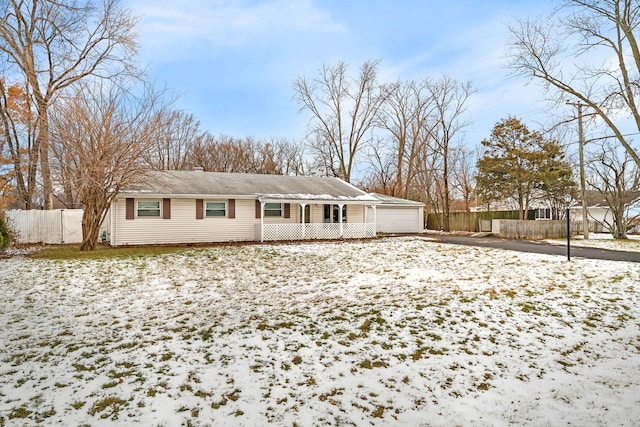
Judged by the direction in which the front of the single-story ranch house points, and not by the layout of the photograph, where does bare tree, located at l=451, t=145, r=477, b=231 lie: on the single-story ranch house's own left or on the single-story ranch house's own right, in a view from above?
on the single-story ranch house's own left

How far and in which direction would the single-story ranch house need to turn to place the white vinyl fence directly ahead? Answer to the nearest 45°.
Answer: approximately 90° to its right

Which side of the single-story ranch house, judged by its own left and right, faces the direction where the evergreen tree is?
left

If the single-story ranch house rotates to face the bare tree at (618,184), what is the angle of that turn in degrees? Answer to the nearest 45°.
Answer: approximately 90° to its left

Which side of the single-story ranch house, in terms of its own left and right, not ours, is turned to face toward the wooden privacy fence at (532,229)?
left

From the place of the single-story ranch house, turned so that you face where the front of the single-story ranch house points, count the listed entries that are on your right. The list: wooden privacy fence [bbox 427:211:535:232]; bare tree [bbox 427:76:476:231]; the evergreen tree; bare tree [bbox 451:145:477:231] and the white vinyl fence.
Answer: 1

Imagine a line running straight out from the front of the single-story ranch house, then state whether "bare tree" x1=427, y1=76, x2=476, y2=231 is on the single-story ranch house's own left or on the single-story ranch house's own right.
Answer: on the single-story ranch house's own left

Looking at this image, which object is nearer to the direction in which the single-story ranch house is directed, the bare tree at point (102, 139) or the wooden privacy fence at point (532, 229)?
the bare tree

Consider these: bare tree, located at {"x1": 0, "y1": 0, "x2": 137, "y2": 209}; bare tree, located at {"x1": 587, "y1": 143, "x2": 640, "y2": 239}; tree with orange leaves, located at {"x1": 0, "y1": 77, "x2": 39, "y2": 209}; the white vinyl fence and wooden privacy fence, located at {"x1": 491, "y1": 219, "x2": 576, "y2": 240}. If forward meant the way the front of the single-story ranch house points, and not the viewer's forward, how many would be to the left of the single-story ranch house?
2

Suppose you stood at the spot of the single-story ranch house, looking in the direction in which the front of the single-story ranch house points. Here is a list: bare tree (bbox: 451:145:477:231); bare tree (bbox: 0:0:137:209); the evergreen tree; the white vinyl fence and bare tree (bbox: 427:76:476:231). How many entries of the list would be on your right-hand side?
2

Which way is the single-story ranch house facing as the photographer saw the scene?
facing the viewer

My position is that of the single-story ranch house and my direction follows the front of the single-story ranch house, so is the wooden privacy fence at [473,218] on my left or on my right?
on my left

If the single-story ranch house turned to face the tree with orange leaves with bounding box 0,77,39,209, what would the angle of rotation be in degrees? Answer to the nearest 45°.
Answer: approximately 90° to its right

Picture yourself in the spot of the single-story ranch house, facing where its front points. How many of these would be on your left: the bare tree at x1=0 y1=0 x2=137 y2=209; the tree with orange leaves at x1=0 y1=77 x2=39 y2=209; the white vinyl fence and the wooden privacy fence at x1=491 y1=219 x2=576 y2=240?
1

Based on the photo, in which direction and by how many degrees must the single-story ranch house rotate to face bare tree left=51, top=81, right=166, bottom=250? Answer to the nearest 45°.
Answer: approximately 45° to its right
